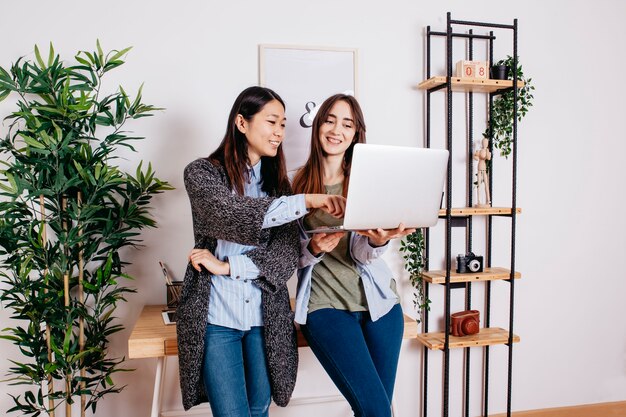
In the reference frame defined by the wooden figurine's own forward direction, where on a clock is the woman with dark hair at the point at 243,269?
The woman with dark hair is roughly at 1 o'clock from the wooden figurine.

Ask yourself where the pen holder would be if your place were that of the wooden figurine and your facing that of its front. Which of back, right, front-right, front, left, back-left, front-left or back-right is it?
front-right

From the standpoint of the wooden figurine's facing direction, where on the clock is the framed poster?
The framed poster is roughly at 2 o'clock from the wooden figurine.

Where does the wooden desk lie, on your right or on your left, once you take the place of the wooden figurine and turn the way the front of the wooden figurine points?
on your right

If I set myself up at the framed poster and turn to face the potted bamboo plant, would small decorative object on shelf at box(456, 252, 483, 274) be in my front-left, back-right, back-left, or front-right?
back-left

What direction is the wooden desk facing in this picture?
toward the camera

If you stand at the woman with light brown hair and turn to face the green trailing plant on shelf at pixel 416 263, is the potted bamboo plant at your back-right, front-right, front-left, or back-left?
back-left

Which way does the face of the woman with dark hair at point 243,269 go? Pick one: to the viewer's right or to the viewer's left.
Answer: to the viewer's right

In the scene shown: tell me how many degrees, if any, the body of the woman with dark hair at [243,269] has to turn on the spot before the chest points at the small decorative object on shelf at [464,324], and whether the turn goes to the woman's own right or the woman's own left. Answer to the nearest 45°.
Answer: approximately 90° to the woman's own left

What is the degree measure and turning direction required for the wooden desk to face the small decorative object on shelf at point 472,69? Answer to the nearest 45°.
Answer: approximately 90° to its left

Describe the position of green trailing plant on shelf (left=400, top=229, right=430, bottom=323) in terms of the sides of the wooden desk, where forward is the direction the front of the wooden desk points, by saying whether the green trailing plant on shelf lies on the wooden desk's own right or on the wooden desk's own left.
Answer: on the wooden desk's own left

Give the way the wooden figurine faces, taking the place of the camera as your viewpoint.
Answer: facing the viewer

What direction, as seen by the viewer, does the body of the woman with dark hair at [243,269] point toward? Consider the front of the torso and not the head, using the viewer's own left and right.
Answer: facing the viewer and to the right of the viewer

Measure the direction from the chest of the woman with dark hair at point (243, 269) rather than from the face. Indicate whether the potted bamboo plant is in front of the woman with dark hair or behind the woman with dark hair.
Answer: behind

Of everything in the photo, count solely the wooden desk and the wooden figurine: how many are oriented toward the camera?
2
